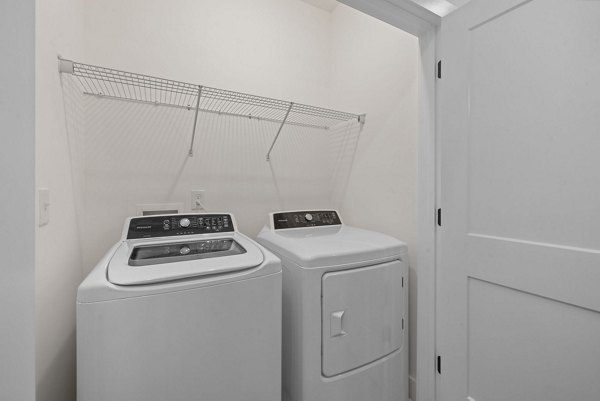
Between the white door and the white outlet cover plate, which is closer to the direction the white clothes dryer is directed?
the white door

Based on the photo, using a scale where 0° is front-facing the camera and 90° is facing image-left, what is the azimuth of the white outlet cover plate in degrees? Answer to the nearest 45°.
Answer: approximately 0°

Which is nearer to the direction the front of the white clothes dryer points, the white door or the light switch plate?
the white door

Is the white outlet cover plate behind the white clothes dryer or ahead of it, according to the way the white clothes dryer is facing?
behind

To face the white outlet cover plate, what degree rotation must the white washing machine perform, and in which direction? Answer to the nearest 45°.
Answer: approximately 180°

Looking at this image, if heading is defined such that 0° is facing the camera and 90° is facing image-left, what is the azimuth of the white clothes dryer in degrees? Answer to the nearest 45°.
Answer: approximately 315°

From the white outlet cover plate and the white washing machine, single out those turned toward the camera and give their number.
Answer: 2

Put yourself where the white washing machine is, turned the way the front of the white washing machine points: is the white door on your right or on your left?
on your left

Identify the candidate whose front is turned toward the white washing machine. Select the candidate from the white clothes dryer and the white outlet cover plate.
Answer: the white outlet cover plate

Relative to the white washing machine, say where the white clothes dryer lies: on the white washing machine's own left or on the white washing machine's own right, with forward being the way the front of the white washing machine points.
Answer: on the white washing machine's own left
